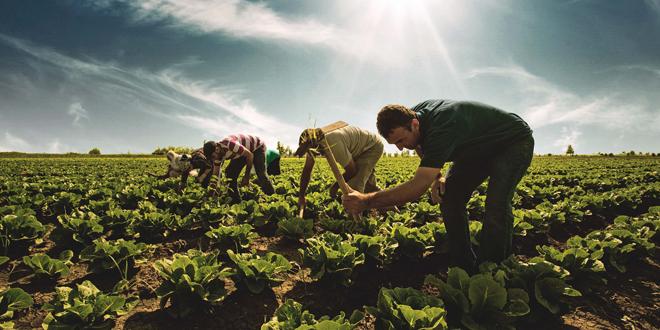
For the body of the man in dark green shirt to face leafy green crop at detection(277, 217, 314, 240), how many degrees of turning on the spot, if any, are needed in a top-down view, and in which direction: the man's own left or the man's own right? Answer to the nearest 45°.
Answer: approximately 45° to the man's own right

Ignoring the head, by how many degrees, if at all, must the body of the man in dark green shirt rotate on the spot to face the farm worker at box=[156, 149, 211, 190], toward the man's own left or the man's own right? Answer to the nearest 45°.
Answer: approximately 45° to the man's own right

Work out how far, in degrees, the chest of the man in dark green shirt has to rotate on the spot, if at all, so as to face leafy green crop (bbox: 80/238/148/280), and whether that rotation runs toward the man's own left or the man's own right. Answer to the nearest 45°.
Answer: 0° — they already face it

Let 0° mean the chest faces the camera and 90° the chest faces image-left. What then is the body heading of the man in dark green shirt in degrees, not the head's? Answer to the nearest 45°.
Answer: approximately 90°
